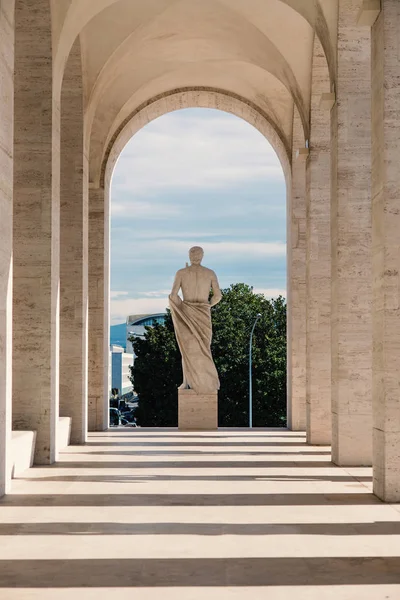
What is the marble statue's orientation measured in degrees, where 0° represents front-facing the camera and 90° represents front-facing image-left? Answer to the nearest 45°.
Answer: approximately 180°

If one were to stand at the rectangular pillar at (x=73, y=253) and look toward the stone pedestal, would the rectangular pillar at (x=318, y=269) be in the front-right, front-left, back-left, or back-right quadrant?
front-right

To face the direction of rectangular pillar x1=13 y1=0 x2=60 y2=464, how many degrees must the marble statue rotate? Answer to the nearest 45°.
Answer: approximately 180°

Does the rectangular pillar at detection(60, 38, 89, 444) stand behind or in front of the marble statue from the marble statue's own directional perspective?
behind

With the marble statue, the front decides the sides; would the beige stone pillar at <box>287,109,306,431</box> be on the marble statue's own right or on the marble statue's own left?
on the marble statue's own right

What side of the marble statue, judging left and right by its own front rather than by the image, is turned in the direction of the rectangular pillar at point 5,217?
back

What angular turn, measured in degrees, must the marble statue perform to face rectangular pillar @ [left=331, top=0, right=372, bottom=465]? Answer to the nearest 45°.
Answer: approximately 180°

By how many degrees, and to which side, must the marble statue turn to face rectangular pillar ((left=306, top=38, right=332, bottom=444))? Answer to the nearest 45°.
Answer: approximately 135° to its right

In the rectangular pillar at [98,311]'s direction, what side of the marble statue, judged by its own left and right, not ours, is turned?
left
